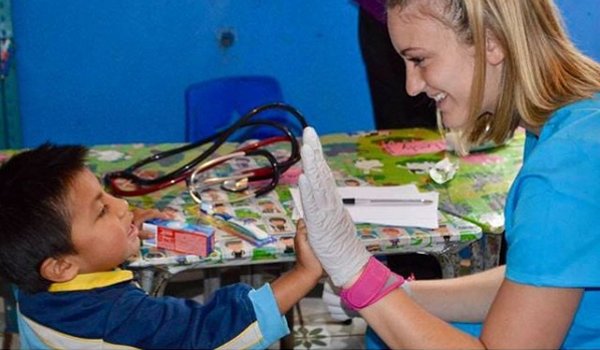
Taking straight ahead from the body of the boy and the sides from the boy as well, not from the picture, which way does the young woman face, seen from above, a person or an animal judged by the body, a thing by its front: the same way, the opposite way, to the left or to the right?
the opposite way

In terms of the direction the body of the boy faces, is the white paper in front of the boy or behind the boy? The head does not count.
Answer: in front

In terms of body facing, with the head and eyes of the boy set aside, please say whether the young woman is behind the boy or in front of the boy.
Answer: in front

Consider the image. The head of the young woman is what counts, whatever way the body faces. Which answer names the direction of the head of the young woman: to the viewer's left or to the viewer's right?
to the viewer's left

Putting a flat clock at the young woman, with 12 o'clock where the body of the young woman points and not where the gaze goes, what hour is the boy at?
The boy is roughly at 12 o'clock from the young woman.

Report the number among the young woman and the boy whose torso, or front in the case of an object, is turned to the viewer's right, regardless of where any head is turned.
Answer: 1

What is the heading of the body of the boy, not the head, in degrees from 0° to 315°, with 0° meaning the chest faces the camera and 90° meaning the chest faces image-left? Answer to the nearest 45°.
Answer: approximately 270°

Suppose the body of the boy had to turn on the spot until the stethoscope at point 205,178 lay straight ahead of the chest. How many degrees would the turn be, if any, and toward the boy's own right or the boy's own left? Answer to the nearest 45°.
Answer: approximately 45° to the boy's own left

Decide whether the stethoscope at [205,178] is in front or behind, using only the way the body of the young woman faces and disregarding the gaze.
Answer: in front

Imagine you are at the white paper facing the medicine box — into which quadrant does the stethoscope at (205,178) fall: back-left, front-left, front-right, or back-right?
front-right

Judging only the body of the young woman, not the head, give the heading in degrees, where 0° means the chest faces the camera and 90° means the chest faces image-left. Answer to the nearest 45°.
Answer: approximately 90°

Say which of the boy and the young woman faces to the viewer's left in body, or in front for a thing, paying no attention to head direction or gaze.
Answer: the young woman

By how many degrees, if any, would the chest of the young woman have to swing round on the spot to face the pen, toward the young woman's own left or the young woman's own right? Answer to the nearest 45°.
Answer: approximately 45° to the young woman's own right

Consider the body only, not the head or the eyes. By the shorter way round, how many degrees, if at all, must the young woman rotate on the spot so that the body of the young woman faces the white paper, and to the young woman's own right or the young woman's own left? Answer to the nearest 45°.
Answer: approximately 45° to the young woman's own right

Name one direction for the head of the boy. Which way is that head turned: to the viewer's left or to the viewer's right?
to the viewer's right
